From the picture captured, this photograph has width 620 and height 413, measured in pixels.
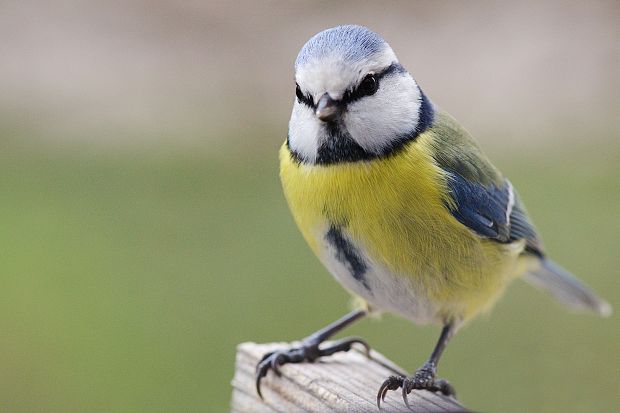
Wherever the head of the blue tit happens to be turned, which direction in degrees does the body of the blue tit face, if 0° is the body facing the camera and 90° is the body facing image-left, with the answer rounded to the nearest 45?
approximately 45°
